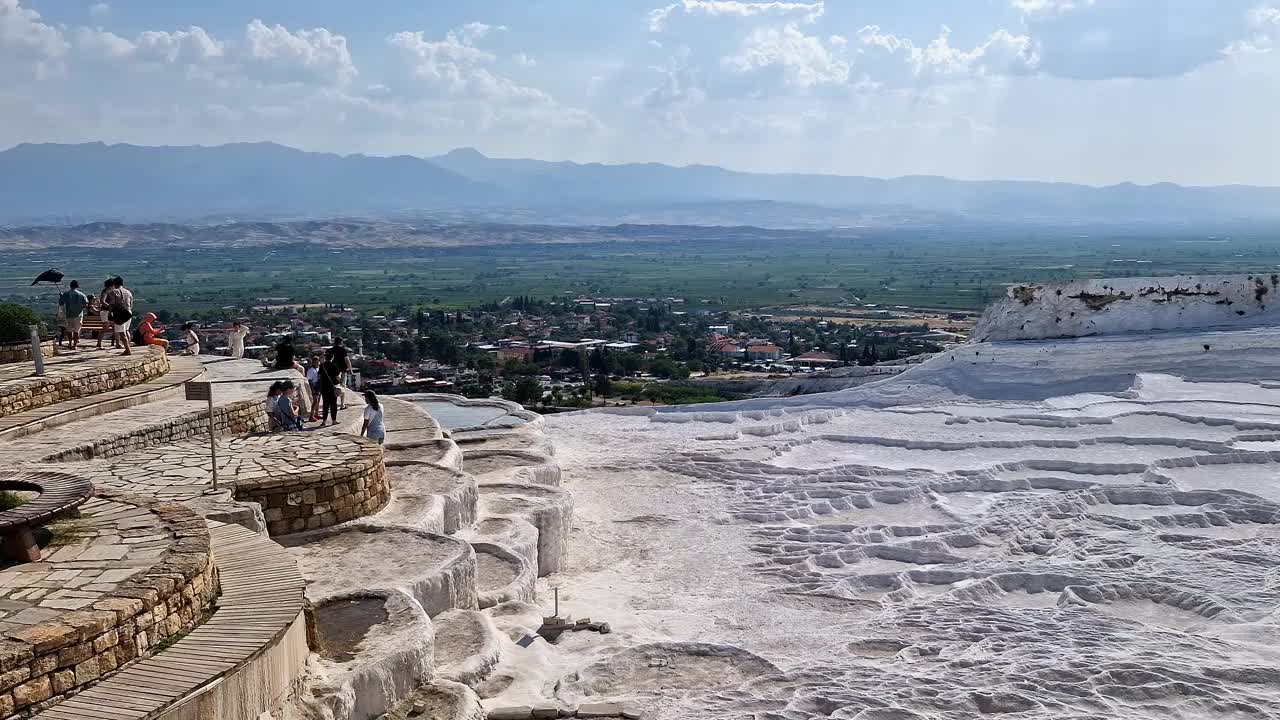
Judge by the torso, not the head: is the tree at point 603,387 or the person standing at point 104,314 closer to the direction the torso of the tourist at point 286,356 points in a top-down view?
the tree

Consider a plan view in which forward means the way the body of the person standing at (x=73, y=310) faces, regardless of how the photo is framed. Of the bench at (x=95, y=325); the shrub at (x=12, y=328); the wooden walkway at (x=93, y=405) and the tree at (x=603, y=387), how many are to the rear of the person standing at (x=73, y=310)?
1
